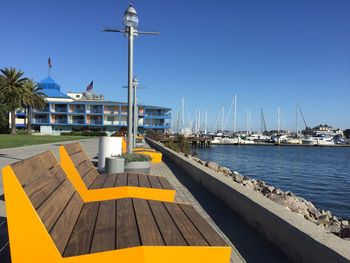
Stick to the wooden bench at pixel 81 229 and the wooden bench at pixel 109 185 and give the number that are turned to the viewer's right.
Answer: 2

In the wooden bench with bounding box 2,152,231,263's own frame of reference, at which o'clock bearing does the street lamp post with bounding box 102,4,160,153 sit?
The street lamp post is roughly at 9 o'clock from the wooden bench.

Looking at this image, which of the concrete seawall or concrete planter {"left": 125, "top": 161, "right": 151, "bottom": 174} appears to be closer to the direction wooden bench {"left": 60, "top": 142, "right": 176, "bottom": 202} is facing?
the concrete seawall

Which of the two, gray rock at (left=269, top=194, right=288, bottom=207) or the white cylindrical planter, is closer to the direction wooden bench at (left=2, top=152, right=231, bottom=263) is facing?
the gray rock

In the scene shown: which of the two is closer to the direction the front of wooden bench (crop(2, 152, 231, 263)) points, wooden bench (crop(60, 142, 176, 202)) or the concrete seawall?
the concrete seawall

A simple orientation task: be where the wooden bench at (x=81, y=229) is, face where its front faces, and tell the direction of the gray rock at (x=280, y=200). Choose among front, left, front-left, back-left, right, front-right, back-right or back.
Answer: front-left

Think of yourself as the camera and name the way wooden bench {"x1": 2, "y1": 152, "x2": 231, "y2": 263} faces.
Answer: facing to the right of the viewer

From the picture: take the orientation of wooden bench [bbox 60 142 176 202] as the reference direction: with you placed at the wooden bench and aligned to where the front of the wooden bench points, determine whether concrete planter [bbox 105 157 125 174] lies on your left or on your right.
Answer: on your left

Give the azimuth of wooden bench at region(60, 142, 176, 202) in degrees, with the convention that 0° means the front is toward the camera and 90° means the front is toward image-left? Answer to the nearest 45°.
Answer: approximately 270°

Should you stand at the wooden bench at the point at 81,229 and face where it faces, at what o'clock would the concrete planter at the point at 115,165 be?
The concrete planter is roughly at 9 o'clock from the wooden bench.

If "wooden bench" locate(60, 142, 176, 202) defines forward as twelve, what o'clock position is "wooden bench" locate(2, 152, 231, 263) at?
"wooden bench" locate(2, 152, 231, 263) is roughly at 3 o'clock from "wooden bench" locate(60, 142, 176, 202).
